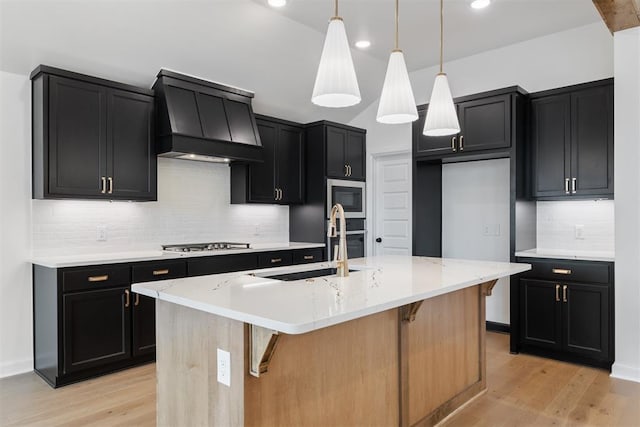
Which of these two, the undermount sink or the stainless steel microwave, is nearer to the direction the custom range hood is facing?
the undermount sink

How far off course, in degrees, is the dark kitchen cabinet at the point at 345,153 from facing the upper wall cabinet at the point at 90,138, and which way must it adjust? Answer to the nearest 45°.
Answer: approximately 90° to its right

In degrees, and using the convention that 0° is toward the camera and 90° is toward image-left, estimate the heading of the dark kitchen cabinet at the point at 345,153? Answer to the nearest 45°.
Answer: approximately 315°

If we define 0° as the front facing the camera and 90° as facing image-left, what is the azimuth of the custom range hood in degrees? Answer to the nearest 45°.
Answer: approximately 315°

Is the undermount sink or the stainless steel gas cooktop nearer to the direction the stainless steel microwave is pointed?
the undermount sink

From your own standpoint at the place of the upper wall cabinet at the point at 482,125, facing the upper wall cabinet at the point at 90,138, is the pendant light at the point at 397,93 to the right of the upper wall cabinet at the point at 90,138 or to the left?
left

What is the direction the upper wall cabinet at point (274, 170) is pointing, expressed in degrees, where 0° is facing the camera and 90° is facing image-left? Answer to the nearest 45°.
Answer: approximately 315°

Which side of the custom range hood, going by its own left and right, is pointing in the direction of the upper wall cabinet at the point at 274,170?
left

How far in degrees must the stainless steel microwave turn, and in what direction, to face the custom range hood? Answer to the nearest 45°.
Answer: approximately 90° to its right

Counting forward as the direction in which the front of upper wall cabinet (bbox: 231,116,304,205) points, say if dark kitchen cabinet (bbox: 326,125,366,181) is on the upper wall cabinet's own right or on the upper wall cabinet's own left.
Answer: on the upper wall cabinet's own left

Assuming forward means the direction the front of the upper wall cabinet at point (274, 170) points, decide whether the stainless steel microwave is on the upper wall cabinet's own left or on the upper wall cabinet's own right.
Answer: on the upper wall cabinet's own left
